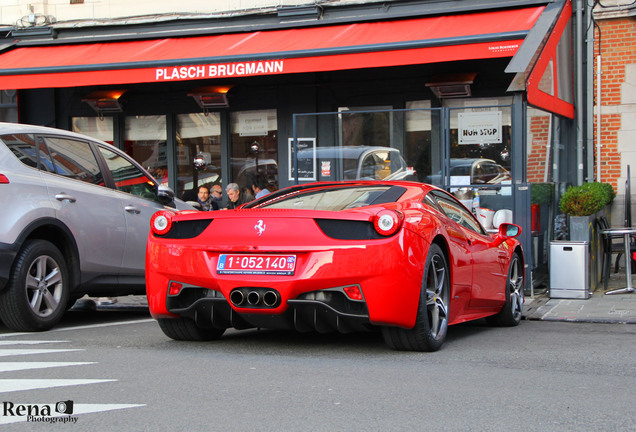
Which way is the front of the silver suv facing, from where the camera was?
facing away from the viewer and to the right of the viewer

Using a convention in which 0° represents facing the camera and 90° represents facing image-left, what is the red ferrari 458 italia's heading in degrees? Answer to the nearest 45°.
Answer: approximately 225°

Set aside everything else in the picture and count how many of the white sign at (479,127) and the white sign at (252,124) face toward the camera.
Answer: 2

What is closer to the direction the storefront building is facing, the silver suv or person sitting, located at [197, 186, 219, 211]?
the silver suv

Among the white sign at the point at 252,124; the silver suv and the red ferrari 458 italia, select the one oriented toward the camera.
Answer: the white sign

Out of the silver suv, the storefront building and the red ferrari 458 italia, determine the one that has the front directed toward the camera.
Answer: the storefront building

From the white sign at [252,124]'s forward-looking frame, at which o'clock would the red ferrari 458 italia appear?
The red ferrari 458 italia is roughly at 12 o'clock from the white sign.

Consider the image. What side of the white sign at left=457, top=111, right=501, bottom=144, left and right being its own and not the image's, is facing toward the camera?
front

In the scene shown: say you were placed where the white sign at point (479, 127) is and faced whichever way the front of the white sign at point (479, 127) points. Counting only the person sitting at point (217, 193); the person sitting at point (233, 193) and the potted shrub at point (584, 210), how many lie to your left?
1

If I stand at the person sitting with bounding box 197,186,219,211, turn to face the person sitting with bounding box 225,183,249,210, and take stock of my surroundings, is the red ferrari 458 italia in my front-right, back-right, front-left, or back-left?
front-right
